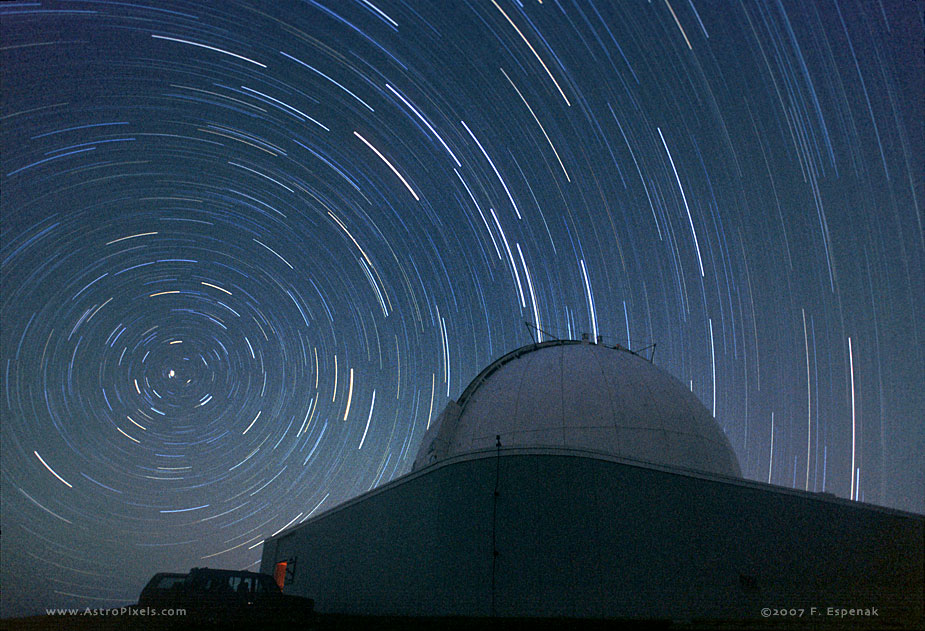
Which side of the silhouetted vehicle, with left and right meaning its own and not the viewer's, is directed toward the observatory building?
front

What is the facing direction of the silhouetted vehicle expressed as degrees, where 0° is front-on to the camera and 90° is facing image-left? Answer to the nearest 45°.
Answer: approximately 270°
